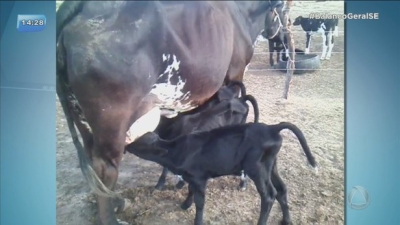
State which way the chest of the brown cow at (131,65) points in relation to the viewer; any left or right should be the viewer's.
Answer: facing away from the viewer and to the right of the viewer

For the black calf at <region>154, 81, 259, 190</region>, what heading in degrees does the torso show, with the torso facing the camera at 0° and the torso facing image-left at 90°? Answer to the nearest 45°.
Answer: approximately 90°

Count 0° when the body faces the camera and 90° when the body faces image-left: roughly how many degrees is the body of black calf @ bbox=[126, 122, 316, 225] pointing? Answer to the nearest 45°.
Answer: approximately 90°
